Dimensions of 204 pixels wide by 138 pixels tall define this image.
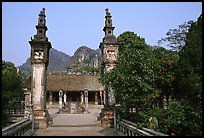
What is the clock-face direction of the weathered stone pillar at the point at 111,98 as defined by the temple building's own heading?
The weathered stone pillar is roughly at 12 o'clock from the temple building.

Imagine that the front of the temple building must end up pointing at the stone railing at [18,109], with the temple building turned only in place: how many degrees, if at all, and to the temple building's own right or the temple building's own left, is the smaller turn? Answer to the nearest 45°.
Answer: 0° — it already faces it

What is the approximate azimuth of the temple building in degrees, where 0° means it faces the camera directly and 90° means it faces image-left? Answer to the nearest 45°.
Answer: approximately 0°

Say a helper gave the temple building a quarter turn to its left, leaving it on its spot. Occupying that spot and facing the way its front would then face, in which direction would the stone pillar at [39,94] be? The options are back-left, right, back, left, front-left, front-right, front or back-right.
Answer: right

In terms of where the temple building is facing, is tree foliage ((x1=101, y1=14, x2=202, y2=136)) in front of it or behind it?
in front

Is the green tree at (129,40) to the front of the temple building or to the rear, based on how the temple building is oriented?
to the front
